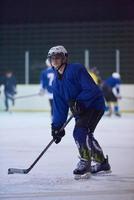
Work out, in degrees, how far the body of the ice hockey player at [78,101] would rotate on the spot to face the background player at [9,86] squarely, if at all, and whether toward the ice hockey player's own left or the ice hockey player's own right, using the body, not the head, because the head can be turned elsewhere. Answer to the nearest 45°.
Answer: approximately 135° to the ice hockey player's own right

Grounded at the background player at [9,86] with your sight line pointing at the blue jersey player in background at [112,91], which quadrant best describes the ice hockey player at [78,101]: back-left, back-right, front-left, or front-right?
front-right

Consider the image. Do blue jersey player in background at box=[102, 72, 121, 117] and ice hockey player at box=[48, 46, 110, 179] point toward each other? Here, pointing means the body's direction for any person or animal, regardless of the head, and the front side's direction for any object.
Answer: no

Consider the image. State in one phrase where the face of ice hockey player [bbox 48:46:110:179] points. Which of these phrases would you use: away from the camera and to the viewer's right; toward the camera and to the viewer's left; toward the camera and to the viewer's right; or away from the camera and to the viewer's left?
toward the camera and to the viewer's left

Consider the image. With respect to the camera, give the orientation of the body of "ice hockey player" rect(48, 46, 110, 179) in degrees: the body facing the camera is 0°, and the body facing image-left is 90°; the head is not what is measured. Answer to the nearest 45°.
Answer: approximately 45°

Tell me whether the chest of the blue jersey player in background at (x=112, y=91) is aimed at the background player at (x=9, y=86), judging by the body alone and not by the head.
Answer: no
